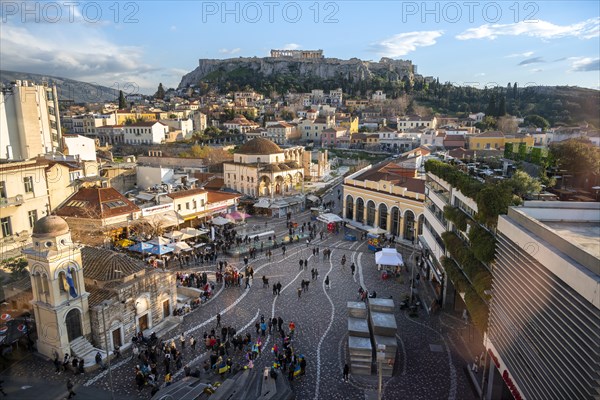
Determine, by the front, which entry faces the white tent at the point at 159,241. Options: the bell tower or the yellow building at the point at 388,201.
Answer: the yellow building

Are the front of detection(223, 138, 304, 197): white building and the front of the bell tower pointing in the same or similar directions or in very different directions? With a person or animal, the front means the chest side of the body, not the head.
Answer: same or similar directions

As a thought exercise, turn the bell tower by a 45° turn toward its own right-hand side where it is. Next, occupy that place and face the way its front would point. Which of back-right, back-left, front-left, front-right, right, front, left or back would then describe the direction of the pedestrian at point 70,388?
front

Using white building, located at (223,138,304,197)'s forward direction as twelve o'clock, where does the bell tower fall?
The bell tower is roughly at 2 o'clock from the white building.

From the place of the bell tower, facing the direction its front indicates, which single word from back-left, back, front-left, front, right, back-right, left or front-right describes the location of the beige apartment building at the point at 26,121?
back-left

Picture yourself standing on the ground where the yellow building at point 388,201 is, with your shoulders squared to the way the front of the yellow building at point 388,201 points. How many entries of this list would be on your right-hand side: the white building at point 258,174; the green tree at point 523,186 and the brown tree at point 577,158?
1

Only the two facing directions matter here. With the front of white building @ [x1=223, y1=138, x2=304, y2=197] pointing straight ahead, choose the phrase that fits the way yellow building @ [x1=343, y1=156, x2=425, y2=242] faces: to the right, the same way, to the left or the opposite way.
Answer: to the right

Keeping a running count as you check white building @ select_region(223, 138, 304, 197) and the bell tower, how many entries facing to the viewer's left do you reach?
0

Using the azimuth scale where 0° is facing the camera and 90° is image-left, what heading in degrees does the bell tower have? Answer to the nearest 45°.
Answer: approximately 315°

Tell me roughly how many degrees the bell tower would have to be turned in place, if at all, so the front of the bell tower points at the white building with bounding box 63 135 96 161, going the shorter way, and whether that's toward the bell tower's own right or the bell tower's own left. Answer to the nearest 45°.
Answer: approximately 135° to the bell tower's own left

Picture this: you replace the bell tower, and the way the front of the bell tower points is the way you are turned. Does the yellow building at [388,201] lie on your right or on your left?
on your left

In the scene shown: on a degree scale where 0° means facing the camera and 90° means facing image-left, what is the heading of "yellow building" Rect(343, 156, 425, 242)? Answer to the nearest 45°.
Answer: approximately 45°

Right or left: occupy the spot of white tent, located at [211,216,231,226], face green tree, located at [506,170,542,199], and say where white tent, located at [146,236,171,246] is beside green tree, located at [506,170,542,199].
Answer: right

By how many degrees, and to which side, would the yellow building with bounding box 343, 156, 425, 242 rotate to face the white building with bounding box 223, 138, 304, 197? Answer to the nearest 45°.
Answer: approximately 90° to its right
